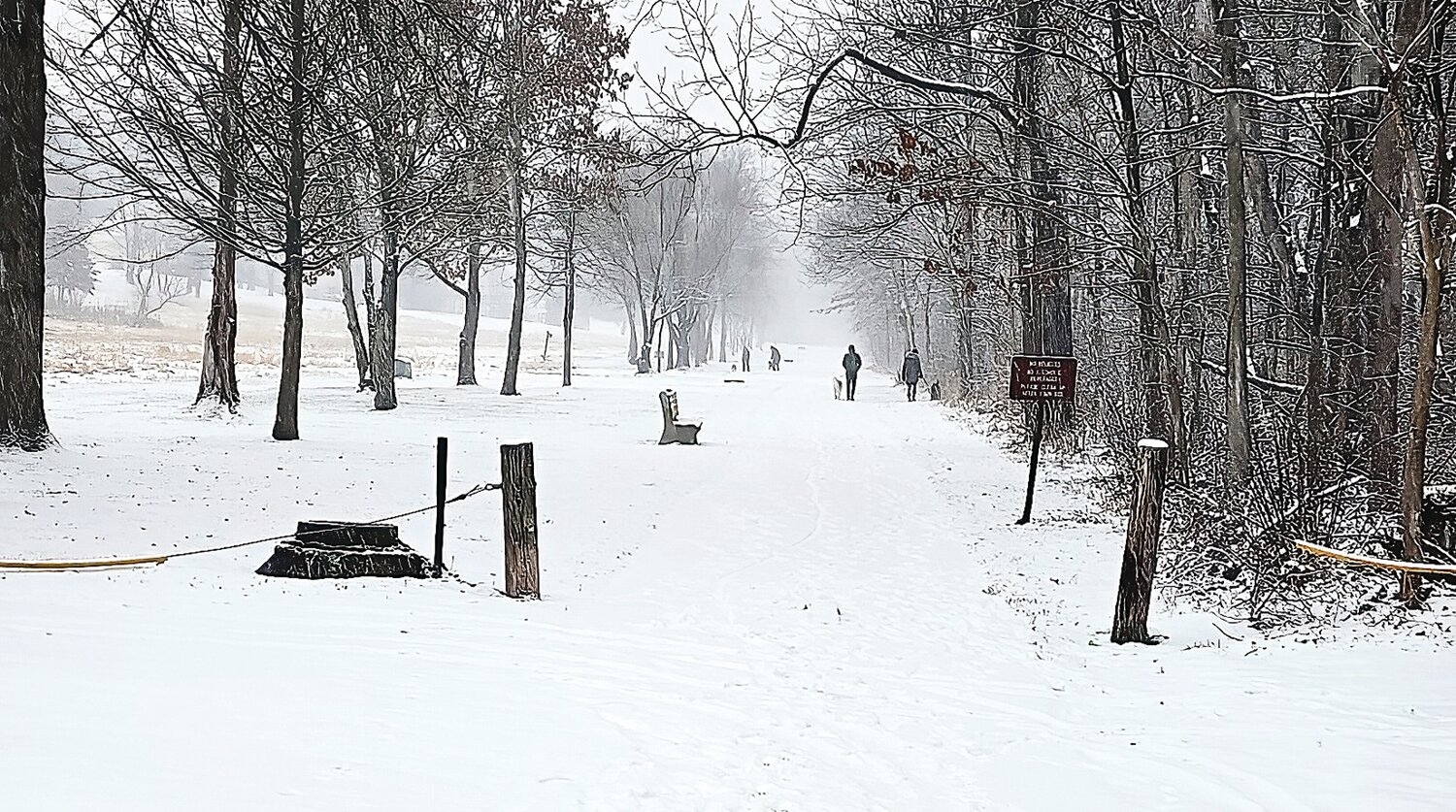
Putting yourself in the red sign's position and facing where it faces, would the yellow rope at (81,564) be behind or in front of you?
in front

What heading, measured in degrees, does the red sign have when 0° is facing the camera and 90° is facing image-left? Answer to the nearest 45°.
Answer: approximately 0°

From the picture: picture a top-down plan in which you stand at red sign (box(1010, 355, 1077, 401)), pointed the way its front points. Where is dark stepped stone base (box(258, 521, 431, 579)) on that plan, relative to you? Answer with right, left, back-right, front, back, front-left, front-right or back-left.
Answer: front-right

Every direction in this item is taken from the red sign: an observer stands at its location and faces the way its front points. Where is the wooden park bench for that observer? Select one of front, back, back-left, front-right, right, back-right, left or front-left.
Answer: back-right

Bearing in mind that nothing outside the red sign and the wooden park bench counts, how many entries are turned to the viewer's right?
1

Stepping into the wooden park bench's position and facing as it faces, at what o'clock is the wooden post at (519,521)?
The wooden post is roughly at 3 o'clock from the wooden park bench.

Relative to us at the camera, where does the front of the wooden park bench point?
facing to the right of the viewer

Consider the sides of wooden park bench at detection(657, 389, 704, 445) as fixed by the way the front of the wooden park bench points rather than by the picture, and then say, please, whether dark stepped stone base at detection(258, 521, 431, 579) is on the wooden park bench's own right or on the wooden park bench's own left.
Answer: on the wooden park bench's own right

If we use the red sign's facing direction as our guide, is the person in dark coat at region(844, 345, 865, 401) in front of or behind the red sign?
behind

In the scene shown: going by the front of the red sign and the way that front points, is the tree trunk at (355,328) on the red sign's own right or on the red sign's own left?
on the red sign's own right

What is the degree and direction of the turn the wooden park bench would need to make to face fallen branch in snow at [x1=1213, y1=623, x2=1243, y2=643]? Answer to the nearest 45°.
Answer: approximately 90° to its right

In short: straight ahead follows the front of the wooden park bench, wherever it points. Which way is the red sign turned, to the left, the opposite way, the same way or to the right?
to the right

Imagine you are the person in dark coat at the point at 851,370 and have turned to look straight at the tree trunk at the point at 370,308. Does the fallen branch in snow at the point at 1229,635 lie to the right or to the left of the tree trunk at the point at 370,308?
left

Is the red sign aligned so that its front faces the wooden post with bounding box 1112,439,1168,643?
yes
